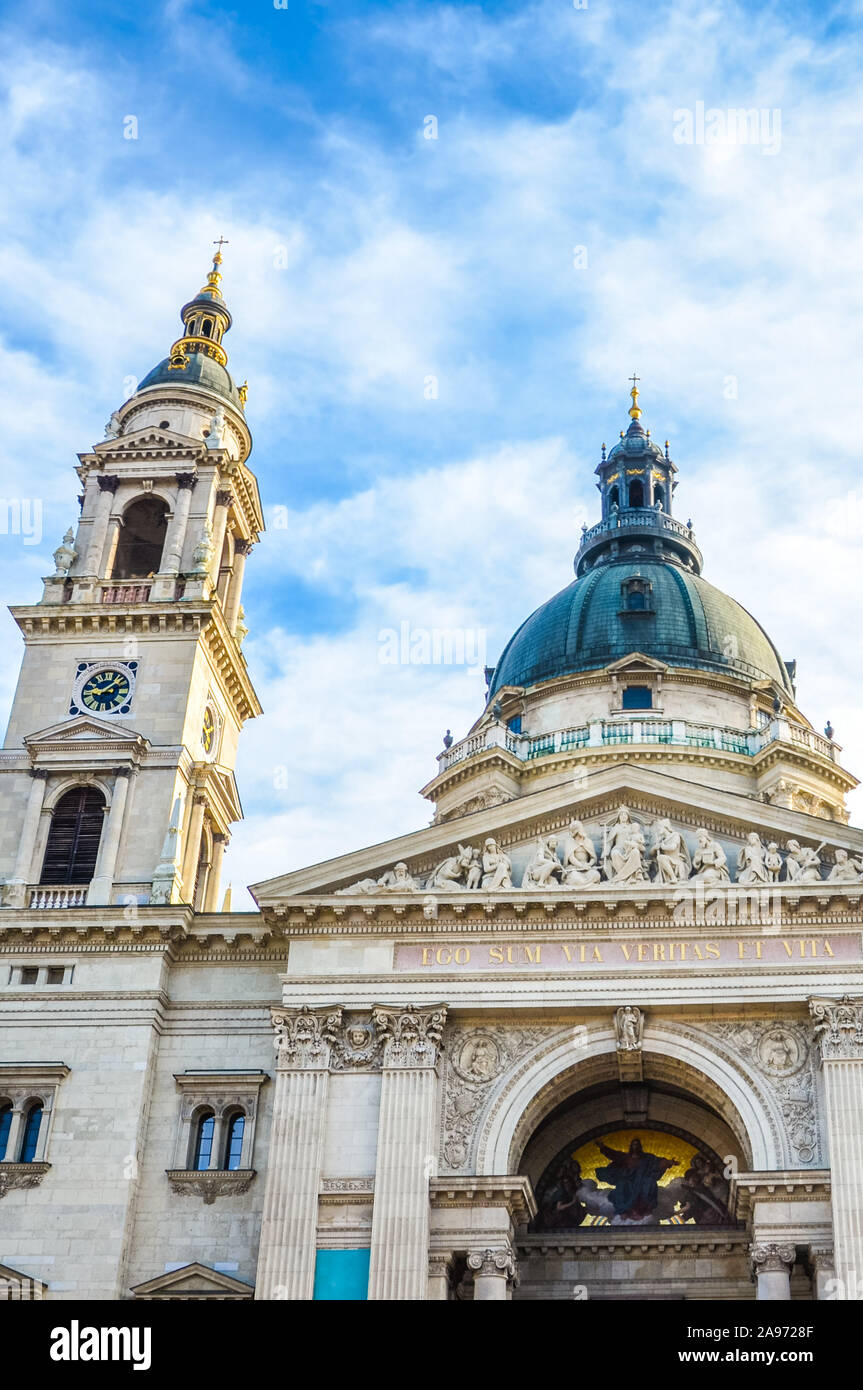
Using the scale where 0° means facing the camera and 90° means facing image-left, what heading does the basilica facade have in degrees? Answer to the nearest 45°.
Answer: approximately 0°
